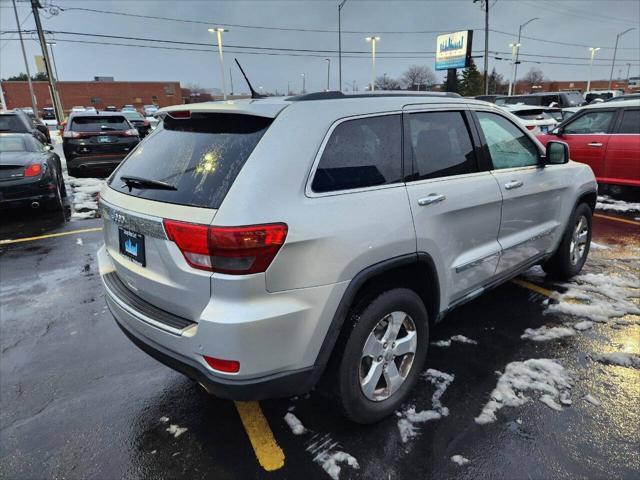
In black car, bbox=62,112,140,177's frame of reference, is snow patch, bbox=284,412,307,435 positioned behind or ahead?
behind

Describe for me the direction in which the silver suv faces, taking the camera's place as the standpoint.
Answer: facing away from the viewer and to the right of the viewer

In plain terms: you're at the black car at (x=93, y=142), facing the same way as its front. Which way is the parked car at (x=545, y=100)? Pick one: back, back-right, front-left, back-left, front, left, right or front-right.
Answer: right

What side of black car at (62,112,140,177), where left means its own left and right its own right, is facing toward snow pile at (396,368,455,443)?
back

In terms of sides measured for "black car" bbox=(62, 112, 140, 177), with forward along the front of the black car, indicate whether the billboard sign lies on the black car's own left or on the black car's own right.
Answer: on the black car's own right

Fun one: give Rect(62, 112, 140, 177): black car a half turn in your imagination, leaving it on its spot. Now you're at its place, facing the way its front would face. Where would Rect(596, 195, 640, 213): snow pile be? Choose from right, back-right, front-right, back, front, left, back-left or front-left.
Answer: front-left

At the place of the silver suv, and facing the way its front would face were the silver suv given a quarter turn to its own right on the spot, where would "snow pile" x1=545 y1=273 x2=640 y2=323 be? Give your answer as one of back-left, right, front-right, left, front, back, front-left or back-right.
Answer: left

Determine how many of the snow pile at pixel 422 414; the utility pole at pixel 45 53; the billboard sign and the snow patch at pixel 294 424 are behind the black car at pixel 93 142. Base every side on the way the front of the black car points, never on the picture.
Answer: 2

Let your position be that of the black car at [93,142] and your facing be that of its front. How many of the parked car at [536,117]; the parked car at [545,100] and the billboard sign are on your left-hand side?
0

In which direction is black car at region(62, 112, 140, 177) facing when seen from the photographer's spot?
facing away from the viewer

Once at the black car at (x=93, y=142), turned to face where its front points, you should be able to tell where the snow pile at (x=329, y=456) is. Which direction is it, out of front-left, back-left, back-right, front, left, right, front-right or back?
back

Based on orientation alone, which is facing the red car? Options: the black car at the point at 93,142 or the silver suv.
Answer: the silver suv

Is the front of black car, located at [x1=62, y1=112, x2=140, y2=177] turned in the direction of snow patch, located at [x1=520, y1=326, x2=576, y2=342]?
no

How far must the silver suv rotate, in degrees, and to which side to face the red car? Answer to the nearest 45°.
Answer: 0° — it already faces it

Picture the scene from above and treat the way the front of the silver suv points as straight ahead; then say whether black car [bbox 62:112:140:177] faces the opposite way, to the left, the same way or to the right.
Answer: to the left

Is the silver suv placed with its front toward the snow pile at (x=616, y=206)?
yes

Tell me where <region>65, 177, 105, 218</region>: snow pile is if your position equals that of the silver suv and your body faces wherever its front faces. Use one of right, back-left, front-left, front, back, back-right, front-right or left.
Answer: left

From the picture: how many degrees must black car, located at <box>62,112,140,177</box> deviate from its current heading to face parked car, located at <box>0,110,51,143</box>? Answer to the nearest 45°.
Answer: approximately 90° to its left

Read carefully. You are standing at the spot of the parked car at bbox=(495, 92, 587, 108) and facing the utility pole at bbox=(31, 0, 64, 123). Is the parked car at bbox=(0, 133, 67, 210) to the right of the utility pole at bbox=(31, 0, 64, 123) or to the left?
left

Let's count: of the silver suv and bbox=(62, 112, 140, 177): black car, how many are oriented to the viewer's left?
0
